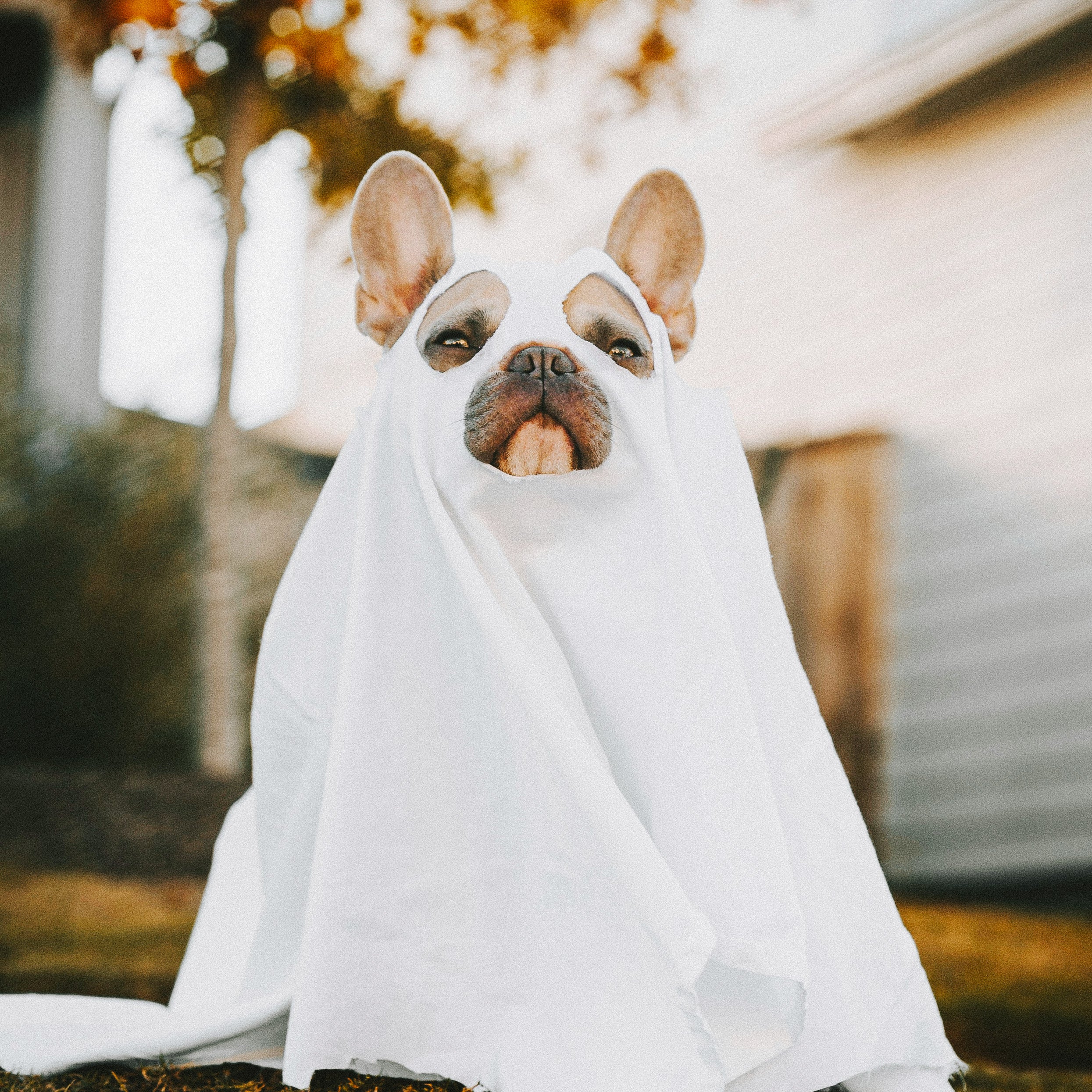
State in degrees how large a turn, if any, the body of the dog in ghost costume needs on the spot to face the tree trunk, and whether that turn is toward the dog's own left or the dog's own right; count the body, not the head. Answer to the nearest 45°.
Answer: approximately 180°

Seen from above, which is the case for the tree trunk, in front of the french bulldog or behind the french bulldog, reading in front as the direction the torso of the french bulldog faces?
behind

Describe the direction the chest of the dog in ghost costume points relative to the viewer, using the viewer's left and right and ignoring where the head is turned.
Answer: facing the viewer
